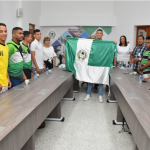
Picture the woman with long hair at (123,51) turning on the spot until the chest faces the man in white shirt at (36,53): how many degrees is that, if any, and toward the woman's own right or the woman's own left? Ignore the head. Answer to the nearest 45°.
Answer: approximately 45° to the woman's own right

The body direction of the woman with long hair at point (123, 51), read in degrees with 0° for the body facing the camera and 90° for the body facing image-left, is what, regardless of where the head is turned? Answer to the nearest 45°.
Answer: approximately 0°

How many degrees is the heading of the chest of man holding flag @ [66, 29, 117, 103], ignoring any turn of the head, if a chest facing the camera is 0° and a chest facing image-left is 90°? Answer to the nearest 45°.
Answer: approximately 0°

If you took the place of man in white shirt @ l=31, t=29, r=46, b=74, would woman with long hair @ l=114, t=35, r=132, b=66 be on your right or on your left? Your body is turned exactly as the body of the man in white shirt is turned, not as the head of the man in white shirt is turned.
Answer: on your left

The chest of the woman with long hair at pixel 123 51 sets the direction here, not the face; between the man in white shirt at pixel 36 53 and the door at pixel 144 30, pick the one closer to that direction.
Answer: the man in white shirt

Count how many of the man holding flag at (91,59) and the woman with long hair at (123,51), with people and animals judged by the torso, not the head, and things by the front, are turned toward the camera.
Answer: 2

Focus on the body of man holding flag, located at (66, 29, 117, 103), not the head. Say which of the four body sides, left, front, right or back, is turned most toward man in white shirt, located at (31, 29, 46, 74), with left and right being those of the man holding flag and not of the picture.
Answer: right

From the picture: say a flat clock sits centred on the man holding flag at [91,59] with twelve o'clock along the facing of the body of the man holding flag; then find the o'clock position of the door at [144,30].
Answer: The door is roughly at 7 o'clock from the man holding flag.

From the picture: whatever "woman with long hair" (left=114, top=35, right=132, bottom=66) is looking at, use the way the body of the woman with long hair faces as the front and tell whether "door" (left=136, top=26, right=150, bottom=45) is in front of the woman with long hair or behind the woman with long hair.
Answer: behind
